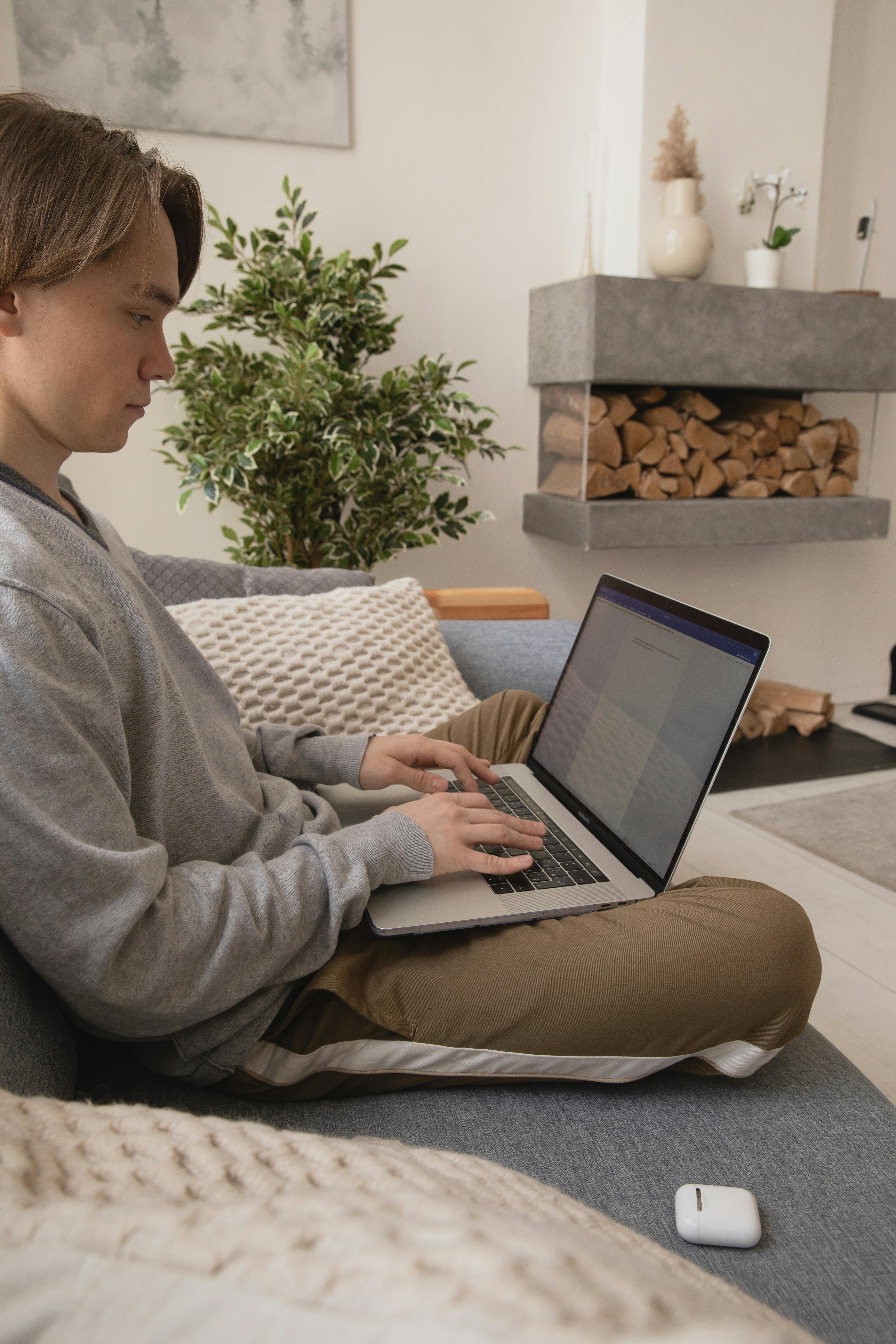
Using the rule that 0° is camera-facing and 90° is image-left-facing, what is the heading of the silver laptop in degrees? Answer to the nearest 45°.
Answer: approximately 45°

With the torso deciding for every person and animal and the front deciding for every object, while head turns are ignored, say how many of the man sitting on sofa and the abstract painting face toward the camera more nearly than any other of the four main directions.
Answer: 1

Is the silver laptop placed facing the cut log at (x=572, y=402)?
no

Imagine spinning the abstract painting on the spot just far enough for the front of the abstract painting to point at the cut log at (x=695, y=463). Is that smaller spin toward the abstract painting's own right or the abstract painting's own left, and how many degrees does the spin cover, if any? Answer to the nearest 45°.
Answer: approximately 90° to the abstract painting's own left

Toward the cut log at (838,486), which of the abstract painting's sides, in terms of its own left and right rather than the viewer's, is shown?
left

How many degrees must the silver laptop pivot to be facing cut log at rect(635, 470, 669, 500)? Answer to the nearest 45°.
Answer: approximately 135° to its right

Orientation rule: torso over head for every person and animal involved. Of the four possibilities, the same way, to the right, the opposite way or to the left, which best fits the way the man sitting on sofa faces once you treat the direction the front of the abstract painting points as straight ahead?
to the left

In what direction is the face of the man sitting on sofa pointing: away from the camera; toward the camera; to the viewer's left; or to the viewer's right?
to the viewer's right

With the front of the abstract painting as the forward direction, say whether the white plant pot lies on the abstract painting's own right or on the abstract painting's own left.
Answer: on the abstract painting's own left

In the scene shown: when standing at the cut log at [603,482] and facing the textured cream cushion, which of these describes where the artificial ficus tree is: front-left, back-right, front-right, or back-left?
front-right

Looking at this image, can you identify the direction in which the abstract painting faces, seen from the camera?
facing the viewer

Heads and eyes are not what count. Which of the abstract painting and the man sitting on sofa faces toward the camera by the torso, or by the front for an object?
the abstract painting

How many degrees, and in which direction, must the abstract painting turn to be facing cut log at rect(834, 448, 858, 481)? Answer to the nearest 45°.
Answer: approximately 90° to its left

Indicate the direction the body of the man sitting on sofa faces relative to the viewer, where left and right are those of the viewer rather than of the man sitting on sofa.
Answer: facing to the right of the viewer

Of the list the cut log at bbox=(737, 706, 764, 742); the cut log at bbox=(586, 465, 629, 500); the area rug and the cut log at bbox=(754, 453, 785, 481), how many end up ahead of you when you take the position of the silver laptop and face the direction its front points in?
0

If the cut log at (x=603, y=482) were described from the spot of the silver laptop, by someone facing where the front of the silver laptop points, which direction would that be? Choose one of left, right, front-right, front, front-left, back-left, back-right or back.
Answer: back-right
